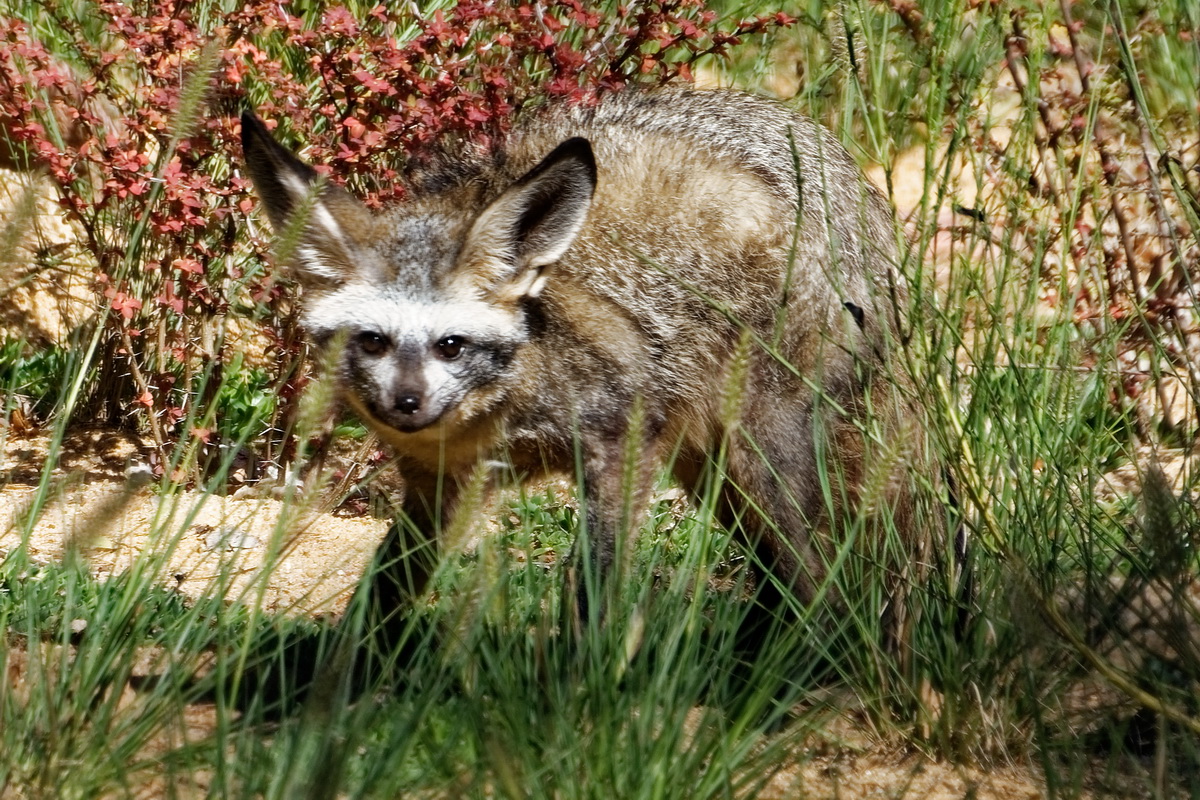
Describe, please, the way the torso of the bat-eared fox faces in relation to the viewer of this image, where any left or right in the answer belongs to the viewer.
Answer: facing the viewer and to the left of the viewer

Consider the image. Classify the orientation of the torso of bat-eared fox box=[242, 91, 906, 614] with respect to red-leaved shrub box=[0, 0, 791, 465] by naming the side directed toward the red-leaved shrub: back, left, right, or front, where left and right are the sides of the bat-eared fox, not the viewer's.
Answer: right
